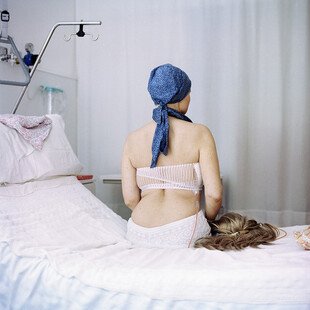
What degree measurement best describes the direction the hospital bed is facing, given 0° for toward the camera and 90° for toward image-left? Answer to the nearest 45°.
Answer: approximately 270°

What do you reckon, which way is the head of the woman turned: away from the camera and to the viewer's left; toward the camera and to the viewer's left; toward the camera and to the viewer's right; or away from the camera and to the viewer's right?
away from the camera and to the viewer's right
